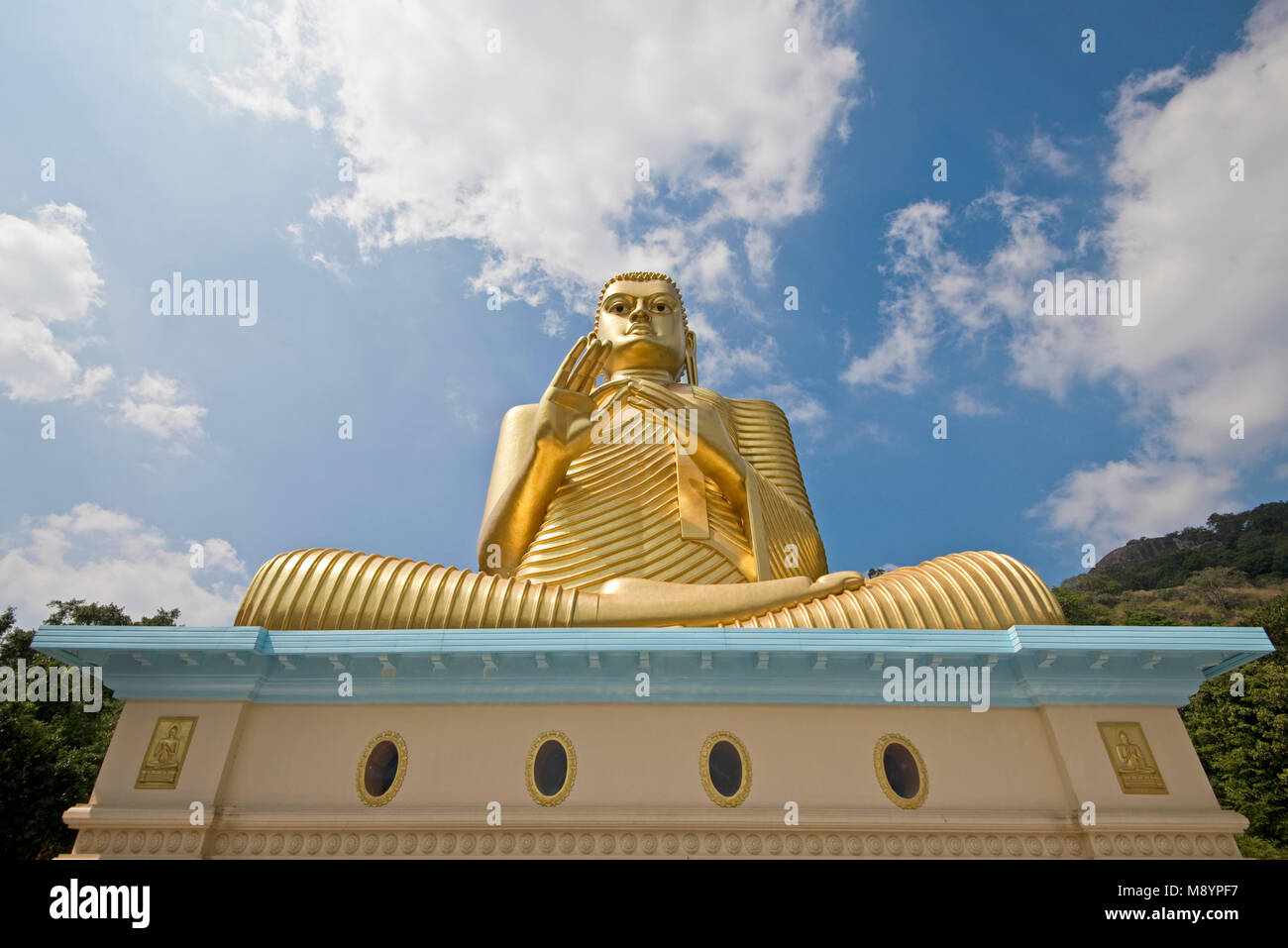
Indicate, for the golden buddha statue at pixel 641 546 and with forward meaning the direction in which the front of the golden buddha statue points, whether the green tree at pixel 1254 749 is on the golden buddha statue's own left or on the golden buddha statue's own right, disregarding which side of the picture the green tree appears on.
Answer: on the golden buddha statue's own left

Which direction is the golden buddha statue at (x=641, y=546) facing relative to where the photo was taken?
toward the camera
